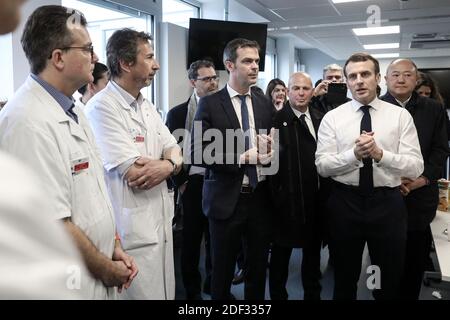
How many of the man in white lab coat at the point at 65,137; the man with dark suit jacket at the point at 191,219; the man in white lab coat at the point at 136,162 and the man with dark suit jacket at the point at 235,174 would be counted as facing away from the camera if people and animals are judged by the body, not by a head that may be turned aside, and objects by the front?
0

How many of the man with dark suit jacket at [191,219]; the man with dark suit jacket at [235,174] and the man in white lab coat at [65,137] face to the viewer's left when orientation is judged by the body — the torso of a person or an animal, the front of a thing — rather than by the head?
0

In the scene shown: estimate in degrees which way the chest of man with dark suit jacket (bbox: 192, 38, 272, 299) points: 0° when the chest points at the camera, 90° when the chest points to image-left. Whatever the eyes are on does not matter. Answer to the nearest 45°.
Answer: approximately 315°

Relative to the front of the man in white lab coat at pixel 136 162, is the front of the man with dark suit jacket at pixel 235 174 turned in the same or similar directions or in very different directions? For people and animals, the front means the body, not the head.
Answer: same or similar directions

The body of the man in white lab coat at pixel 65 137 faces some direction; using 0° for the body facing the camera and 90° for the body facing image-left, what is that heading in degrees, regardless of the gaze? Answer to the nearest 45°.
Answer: approximately 270°

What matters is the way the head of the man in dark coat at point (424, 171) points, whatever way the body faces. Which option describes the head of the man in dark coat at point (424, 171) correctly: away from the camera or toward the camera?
toward the camera

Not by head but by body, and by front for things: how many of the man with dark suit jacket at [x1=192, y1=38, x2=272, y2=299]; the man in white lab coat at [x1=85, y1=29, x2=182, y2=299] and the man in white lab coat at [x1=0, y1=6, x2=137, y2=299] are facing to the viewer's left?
0

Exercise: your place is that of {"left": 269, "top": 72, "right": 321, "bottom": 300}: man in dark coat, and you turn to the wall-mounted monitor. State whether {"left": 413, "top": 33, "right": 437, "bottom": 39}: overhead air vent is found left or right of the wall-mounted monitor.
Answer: right

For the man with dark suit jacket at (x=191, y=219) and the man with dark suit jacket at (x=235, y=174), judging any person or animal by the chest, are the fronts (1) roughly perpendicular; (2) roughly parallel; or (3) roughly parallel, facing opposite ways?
roughly parallel

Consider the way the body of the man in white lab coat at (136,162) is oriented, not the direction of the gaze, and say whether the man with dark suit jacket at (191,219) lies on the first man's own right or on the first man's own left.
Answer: on the first man's own left
